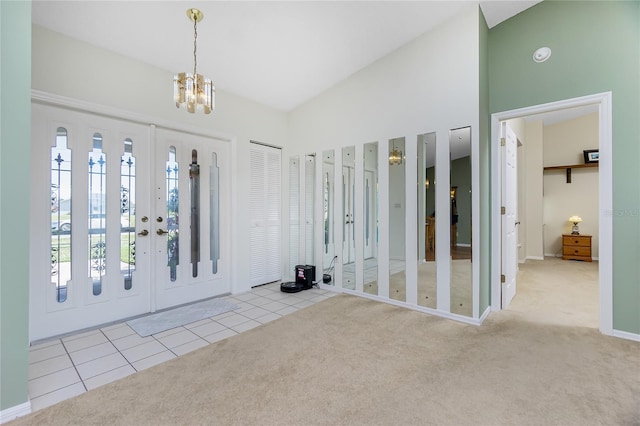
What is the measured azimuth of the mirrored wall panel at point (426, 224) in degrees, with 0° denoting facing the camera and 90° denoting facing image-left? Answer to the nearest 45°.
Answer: approximately 45°

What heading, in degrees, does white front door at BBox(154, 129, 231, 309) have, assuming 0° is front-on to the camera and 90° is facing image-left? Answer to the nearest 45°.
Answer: approximately 315°

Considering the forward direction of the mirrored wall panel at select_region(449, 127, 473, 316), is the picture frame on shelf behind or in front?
behind

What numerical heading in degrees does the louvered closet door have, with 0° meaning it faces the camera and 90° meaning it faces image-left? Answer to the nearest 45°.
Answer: approximately 315°
